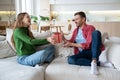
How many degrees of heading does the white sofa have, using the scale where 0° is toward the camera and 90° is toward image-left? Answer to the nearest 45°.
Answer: approximately 0°

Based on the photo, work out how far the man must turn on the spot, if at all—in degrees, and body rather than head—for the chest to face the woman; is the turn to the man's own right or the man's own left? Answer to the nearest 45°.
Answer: approximately 45° to the man's own right

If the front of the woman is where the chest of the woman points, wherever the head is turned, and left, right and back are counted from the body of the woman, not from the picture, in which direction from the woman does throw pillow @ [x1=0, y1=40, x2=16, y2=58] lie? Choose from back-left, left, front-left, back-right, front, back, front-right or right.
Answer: back-left

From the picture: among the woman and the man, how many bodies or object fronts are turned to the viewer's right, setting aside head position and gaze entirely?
1

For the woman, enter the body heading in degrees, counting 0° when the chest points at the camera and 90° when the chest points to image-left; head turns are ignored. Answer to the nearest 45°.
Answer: approximately 270°

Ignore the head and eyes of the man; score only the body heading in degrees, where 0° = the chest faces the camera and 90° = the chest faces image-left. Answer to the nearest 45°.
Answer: approximately 45°
